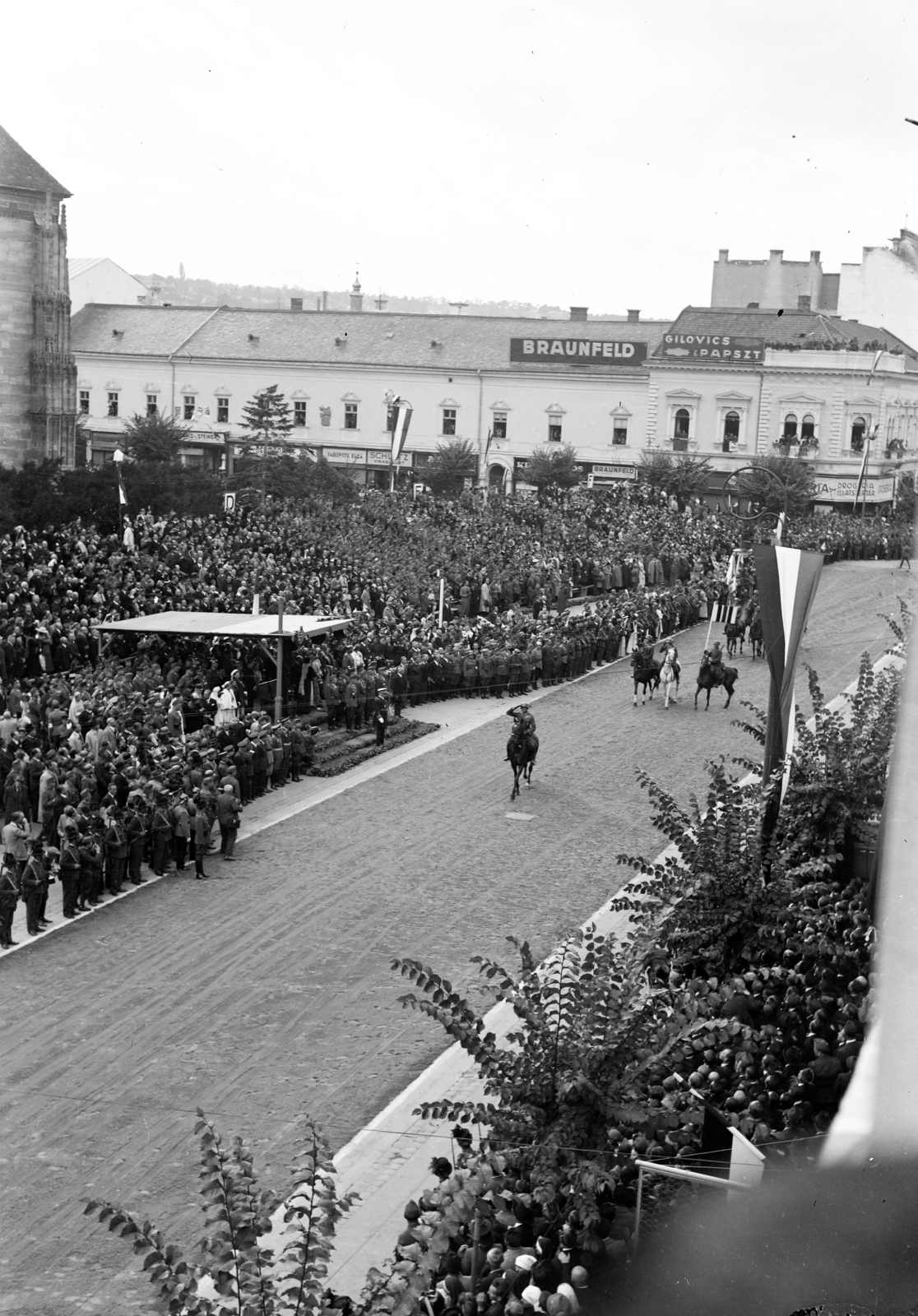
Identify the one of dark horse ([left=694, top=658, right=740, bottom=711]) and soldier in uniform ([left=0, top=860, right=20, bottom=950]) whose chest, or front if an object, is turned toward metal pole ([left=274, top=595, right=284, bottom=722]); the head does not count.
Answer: the dark horse

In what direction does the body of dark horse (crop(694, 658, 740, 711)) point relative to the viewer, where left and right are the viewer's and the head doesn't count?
facing the viewer and to the left of the viewer

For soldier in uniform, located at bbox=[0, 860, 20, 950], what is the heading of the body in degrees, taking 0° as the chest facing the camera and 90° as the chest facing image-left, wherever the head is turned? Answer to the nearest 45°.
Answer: approximately 315°

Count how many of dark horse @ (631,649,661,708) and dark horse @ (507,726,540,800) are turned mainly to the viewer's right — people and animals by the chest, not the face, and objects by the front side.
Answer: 0

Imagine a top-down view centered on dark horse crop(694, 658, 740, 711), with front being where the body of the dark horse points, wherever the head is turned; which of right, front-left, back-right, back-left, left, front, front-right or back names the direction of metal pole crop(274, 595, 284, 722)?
front

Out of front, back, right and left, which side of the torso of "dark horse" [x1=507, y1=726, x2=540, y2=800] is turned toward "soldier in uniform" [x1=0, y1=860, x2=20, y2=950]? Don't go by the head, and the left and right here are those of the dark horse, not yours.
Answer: front

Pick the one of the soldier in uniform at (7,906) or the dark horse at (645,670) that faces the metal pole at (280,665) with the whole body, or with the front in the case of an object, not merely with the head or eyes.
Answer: the dark horse

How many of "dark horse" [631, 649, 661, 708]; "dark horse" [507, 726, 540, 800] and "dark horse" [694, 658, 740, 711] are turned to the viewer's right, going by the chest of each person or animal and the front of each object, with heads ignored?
0

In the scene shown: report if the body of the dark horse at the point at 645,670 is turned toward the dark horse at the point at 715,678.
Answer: no

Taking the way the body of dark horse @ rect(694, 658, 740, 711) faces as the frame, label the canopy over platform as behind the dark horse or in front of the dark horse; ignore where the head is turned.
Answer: in front

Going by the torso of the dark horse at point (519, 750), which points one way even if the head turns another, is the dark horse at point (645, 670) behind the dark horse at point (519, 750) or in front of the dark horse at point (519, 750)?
behind

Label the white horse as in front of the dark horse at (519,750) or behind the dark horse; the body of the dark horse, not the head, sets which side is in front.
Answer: behind

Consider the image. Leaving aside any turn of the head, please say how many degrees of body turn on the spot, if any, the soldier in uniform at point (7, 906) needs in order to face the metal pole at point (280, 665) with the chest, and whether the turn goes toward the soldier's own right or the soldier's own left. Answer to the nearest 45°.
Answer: approximately 90° to the soldier's own left

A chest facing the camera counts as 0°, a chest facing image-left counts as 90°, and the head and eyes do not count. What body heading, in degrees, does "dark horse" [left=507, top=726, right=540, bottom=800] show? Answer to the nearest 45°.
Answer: approximately 45°

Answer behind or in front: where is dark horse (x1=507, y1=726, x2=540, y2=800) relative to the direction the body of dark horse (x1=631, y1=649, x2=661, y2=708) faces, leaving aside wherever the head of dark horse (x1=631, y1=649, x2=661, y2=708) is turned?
in front

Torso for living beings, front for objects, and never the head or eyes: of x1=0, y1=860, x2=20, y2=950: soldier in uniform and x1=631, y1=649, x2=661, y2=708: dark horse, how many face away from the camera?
0

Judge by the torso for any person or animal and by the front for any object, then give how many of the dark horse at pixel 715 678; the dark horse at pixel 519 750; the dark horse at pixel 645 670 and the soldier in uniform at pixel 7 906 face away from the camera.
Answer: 0

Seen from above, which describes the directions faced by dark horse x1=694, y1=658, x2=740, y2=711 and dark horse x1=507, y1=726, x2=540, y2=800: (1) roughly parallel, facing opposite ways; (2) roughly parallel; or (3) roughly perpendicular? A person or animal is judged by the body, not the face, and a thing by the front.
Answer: roughly perpendicular

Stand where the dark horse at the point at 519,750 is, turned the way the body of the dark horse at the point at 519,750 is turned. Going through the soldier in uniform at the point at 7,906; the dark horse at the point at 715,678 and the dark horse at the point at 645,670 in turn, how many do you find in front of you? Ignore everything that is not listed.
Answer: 1
